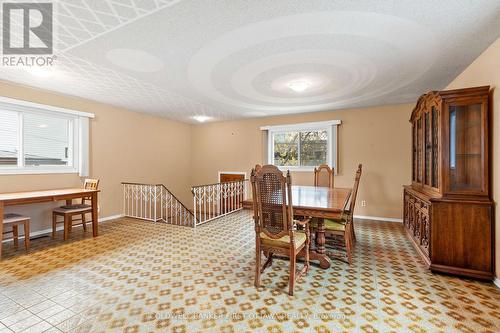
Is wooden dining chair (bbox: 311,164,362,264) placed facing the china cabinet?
no

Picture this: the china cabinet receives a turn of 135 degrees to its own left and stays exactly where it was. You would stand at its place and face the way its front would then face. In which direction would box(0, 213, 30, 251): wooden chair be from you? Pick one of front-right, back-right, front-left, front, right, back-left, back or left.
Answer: right

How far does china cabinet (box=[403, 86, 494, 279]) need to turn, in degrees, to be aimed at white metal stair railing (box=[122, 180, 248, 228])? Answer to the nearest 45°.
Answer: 0° — it already faces it

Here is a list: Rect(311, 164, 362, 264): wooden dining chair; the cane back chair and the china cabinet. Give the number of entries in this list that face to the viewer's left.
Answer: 2

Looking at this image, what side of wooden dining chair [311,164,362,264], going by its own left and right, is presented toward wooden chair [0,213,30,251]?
front

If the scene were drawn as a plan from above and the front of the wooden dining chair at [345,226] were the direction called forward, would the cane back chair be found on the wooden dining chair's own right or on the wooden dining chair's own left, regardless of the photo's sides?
on the wooden dining chair's own left

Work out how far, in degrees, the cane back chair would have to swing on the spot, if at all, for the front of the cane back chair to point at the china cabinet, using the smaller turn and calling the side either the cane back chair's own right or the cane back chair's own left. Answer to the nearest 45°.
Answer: approximately 45° to the cane back chair's own right

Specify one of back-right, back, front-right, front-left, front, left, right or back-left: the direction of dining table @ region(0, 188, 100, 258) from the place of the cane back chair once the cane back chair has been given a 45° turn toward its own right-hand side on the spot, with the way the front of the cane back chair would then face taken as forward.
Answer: back

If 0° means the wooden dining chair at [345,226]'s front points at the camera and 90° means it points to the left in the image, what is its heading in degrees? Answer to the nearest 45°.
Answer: approximately 90°

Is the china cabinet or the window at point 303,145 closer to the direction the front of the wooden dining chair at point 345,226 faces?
the window

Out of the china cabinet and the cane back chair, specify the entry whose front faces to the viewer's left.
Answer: the china cabinet

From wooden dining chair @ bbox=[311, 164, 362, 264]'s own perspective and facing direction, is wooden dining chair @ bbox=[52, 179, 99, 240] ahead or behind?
ahead

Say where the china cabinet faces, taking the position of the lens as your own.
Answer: facing to the left of the viewer

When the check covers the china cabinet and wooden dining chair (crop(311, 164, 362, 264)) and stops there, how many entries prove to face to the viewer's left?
2

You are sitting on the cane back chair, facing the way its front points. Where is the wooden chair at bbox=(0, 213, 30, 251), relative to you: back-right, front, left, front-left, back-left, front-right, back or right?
back-left

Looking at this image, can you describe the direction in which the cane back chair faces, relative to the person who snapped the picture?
facing away from the viewer and to the right of the viewer

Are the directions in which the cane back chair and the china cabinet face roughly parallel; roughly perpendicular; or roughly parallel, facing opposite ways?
roughly perpendicular

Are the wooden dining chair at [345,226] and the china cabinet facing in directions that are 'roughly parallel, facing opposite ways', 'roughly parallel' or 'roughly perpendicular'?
roughly parallel

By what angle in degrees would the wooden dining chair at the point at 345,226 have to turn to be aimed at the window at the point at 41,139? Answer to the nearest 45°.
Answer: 0° — it already faces it
